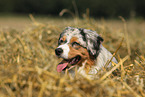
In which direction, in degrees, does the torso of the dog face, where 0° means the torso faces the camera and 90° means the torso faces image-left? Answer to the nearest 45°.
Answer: approximately 45°
